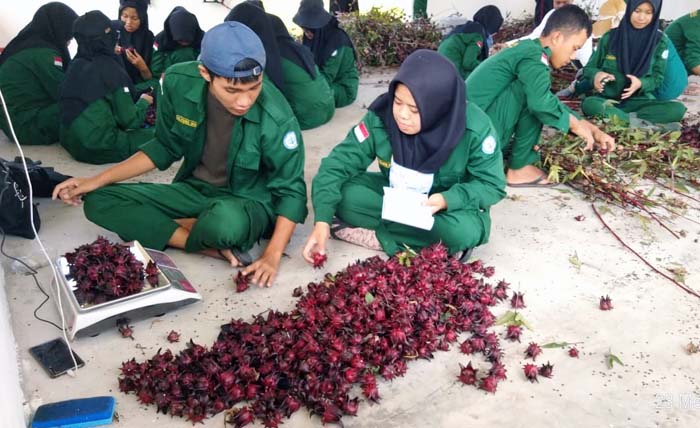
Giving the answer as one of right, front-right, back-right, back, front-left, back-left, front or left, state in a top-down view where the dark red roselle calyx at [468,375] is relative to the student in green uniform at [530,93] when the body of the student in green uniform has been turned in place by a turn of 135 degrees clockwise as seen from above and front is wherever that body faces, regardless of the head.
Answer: front-left

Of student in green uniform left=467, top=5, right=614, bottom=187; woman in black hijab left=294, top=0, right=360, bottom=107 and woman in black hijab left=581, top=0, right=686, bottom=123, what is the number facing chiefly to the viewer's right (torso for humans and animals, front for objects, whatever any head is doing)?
1

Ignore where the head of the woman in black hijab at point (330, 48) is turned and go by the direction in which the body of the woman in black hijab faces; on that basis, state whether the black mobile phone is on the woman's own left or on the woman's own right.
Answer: on the woman's own left

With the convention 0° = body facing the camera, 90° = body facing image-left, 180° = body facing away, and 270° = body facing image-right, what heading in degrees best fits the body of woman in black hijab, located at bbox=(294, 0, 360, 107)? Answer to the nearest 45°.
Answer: approximately 90°

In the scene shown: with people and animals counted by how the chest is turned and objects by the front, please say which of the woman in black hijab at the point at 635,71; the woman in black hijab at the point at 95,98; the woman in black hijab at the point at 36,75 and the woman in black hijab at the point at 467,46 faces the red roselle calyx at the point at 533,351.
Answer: the woman in black hijab at the point at 635,71

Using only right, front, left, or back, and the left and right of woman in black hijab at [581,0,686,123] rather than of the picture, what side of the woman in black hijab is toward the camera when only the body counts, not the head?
front

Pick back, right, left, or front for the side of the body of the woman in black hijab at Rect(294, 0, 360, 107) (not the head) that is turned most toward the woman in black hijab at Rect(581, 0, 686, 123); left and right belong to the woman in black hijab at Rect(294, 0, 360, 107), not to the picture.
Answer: back

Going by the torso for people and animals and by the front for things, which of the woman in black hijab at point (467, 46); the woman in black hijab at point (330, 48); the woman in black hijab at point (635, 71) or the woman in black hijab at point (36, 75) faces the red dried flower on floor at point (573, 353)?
the woman in black hijab at point (635, 71)

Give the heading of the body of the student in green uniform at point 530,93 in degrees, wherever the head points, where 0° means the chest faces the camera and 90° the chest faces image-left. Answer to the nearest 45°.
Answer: approximately 270°

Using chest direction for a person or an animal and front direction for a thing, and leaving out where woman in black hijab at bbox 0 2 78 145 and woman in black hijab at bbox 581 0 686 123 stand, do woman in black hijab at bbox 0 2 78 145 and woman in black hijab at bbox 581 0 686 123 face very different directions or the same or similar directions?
very different directions
